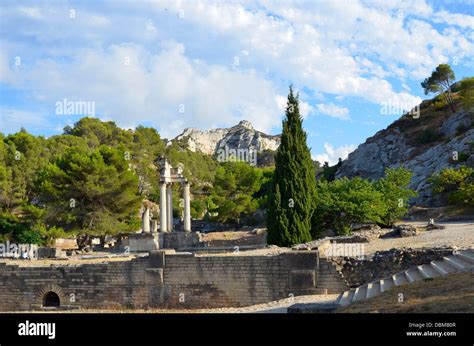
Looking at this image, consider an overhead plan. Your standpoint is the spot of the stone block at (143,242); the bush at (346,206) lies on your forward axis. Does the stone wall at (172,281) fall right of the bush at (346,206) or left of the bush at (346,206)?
right

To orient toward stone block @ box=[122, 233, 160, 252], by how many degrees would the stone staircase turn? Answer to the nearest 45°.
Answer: approximately 45° to its right

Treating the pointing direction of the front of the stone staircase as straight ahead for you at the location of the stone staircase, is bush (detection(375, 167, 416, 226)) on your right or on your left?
on your right

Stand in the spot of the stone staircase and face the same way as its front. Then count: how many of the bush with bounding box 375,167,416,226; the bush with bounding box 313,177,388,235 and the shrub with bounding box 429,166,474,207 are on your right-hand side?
3

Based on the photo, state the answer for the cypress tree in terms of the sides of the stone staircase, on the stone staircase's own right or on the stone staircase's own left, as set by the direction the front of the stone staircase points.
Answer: on the stone staircase's own right

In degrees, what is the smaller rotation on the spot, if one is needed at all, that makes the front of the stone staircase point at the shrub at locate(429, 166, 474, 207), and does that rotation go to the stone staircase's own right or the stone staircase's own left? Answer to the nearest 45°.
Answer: approximately 90° to the stone staircase's own right

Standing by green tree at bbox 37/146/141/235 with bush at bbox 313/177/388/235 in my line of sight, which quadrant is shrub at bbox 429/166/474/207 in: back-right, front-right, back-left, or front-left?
front-left

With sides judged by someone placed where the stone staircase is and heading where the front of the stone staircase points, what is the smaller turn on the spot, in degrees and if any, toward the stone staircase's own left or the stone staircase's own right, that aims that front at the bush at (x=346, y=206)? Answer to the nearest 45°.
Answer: approximately 90° to the stone staircase's own right

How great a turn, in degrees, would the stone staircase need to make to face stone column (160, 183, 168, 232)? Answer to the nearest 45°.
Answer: approximately 45° to its right

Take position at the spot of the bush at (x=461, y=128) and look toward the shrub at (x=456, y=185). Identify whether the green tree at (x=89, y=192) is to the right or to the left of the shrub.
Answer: right

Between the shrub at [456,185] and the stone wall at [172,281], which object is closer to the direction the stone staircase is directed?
the stone wall

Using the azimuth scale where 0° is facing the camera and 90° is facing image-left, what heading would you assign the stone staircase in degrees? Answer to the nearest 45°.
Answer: approximately 90°
